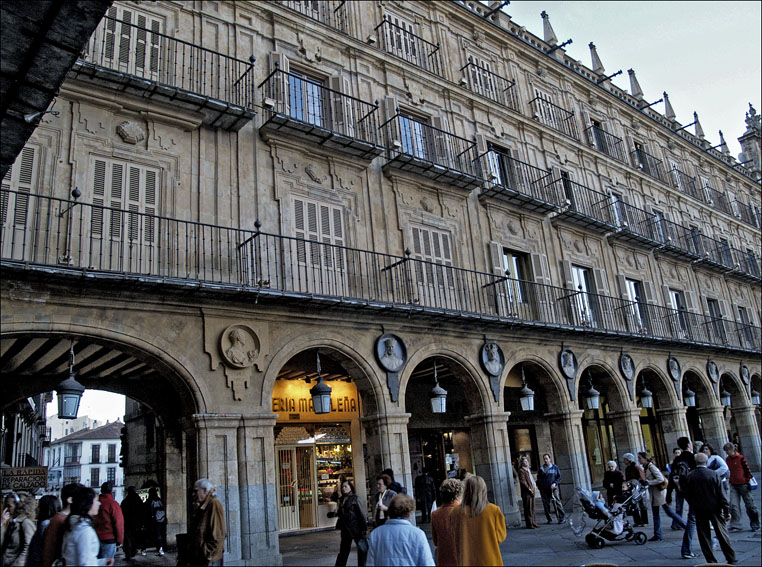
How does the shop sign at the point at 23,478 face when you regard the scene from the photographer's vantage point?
facing the viewer

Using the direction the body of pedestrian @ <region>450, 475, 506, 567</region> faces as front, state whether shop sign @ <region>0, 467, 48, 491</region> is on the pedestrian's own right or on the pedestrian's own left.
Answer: on the pedestrian's own left

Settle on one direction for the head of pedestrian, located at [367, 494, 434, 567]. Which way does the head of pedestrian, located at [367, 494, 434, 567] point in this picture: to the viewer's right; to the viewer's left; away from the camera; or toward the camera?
away from the camera

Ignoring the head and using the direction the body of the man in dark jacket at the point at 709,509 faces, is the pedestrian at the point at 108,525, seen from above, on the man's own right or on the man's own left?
on the man's own left

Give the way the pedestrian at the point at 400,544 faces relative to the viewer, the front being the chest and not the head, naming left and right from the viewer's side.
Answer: facing away from the viewer

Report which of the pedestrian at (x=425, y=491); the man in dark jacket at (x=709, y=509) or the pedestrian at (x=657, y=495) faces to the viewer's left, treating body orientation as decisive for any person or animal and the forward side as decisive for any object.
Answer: the pedestrian at (x=657, y=495)

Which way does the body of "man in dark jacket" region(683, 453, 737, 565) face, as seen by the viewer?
away from the camera

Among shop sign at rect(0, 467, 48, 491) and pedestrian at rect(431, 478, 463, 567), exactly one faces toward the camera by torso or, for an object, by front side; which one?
the shop sign

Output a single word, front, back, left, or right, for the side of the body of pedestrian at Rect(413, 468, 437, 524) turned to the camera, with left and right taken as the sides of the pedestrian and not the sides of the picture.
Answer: back

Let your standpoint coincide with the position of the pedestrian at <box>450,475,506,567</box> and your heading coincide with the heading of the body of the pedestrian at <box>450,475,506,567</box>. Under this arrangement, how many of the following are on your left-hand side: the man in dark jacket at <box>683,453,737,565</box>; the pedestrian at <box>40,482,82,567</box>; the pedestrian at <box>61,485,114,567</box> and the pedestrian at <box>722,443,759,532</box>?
2

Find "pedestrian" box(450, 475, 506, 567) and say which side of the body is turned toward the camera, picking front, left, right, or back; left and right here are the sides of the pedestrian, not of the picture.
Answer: back

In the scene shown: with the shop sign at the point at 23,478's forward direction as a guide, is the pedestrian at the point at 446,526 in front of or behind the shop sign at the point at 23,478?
in front

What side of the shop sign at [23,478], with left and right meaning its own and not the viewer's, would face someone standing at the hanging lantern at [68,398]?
front

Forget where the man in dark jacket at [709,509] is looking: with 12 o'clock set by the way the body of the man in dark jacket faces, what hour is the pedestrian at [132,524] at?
The pedestrian is roughly at 9 o'clock from the man in dark jacket.

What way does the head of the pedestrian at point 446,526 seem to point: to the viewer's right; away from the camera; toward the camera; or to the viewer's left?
away from the camera

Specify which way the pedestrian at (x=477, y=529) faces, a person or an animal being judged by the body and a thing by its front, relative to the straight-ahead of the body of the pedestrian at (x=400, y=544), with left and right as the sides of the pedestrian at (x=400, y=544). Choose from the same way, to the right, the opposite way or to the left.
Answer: the same way

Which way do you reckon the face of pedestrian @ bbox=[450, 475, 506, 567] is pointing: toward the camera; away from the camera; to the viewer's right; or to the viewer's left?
away from the camera

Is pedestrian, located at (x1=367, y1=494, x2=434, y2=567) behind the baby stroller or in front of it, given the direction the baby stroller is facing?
in front
